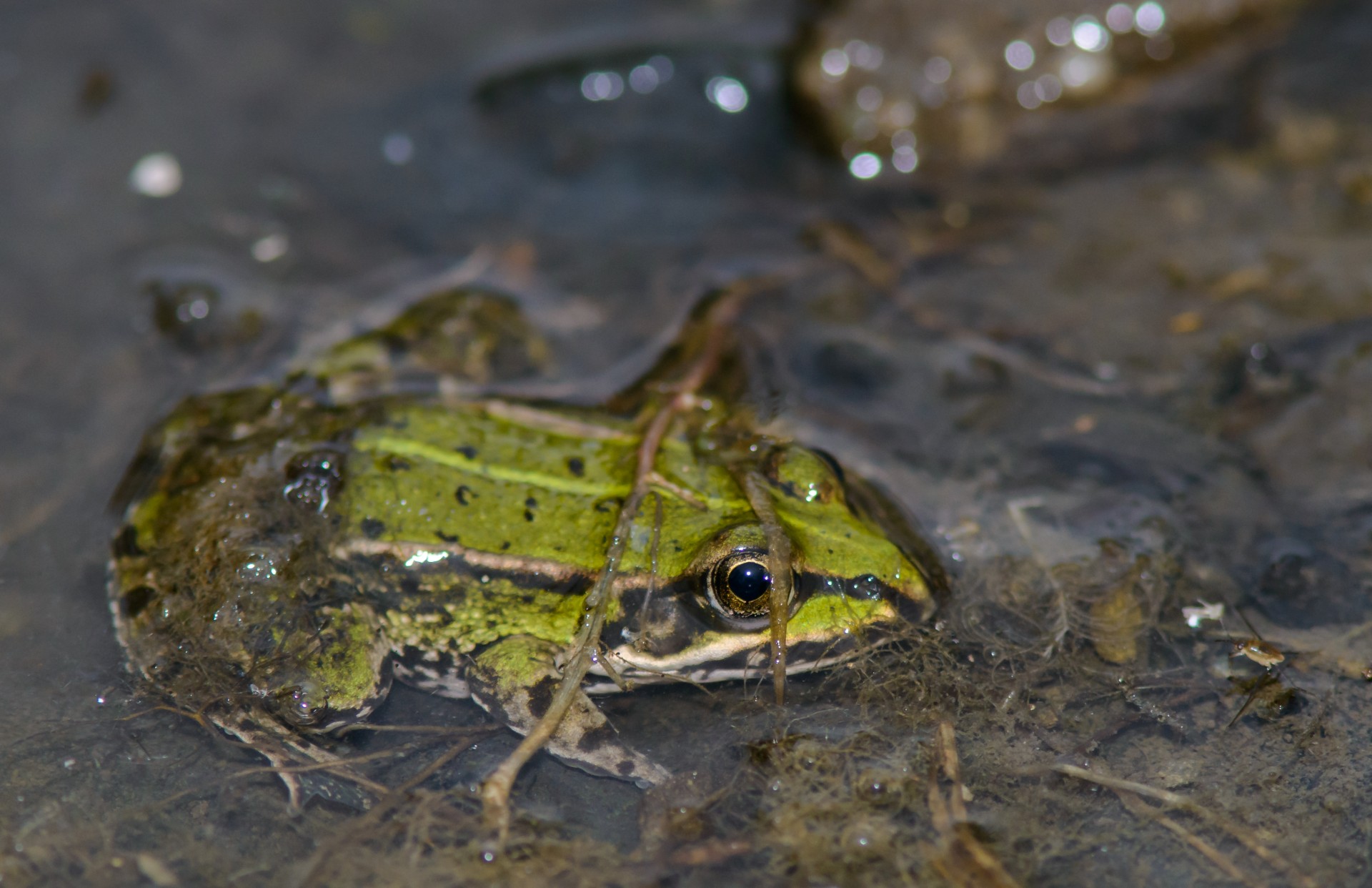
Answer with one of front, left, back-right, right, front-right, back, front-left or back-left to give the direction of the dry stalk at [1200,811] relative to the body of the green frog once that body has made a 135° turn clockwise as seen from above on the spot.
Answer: left

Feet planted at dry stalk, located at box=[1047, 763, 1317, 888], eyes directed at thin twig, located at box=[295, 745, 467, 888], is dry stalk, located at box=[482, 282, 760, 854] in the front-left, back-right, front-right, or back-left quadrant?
front-right

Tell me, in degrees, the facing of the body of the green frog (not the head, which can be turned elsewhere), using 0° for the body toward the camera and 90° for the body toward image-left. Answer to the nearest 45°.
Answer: approximately 270°

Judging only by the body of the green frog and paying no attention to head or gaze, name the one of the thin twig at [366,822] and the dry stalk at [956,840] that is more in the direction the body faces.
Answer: the dry stalk

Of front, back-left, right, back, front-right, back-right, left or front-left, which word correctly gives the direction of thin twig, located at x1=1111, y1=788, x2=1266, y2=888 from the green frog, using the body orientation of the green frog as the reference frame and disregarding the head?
front-right

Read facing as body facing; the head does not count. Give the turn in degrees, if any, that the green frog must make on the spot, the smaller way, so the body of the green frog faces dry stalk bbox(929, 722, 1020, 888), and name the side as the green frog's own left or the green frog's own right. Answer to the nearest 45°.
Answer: approximately 45° to the green frog's own right
